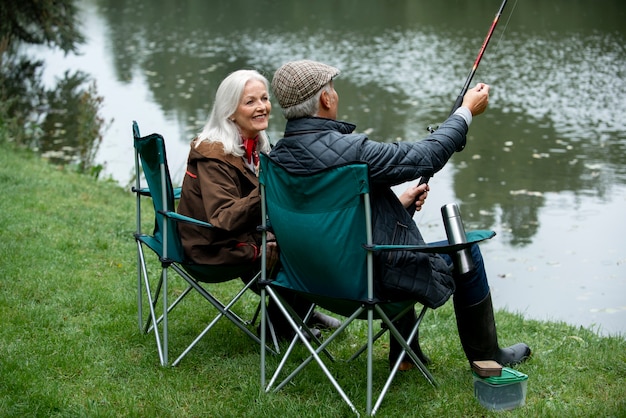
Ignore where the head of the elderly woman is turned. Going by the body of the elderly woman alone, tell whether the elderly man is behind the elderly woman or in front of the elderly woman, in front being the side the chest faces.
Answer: in front

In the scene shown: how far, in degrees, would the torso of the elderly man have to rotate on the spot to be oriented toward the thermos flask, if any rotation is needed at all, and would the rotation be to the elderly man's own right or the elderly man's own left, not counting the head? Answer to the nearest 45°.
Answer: approximately 45° to the elderly man's own right

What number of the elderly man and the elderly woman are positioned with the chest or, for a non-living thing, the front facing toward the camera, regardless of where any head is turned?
0

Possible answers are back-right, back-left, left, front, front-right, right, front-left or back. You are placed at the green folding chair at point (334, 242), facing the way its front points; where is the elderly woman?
left

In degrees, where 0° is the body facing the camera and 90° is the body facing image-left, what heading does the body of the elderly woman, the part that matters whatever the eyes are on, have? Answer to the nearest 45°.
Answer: approximately 270°

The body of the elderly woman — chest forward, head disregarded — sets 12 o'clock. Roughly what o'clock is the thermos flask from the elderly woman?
The thermos flask is roughly at 1 o'clock from the elderly woman.

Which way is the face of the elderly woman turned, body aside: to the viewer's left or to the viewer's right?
to the viewer's right

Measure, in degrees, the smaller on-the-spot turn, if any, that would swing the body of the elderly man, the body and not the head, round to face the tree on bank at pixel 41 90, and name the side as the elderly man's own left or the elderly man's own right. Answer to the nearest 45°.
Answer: approximately 90° to the elderly man's own left

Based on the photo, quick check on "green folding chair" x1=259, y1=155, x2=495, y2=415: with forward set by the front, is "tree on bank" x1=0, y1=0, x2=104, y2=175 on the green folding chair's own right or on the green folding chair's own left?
on the green folding chair's own left

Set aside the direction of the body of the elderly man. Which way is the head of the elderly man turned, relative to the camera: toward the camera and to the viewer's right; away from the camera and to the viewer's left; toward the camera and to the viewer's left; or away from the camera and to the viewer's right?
away from the camera and to the viewer's right

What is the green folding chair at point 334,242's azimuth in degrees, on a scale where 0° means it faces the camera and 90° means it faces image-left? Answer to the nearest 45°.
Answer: approximately 225°

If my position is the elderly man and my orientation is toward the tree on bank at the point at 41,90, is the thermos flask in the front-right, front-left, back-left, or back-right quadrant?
back-right

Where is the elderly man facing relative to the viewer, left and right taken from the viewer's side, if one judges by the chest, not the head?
facing away from the viewer and to the right of the viewer
